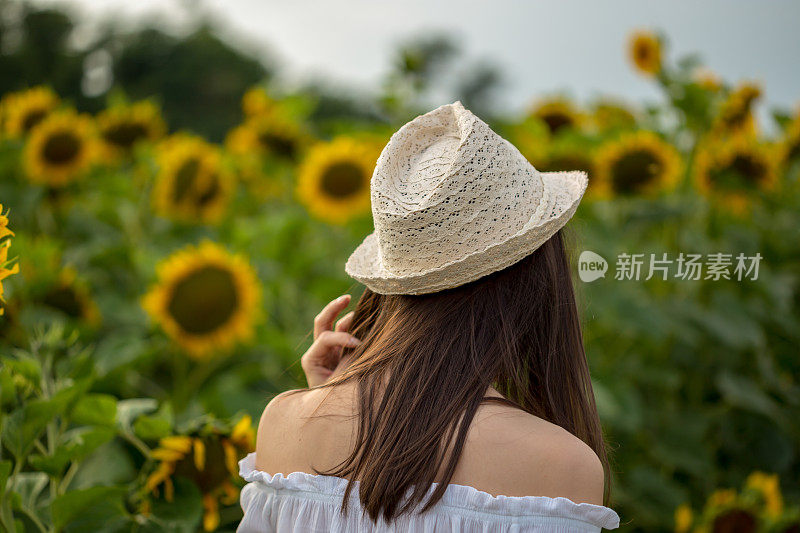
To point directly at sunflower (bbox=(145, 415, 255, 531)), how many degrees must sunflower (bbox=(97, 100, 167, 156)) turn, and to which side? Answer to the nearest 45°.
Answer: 0° — it already faces it

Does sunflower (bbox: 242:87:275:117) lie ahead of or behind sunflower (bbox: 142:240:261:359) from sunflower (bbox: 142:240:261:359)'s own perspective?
behind

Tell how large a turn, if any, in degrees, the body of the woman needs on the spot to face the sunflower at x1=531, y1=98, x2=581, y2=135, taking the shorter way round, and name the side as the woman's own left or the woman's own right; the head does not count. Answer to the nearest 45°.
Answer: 0° — they already face it

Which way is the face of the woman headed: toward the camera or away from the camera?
away from the camera

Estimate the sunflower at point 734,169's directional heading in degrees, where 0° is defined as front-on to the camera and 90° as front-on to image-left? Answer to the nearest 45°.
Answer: approximately 0°

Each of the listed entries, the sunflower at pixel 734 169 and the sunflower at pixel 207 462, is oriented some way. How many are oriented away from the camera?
0

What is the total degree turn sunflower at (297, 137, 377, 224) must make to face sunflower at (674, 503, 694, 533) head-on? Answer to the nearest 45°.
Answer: approximately 45° to its left

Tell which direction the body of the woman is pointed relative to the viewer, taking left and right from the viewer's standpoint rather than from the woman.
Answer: facing away from the viewer

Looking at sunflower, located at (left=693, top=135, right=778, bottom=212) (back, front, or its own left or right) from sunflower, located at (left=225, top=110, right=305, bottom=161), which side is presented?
right
